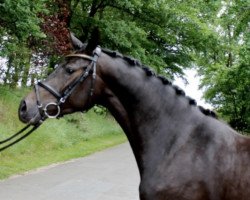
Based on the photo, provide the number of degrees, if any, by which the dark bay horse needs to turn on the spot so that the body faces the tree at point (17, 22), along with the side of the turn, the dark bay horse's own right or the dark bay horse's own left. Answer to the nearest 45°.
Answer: approximately 45° to the dark bay horse's own right

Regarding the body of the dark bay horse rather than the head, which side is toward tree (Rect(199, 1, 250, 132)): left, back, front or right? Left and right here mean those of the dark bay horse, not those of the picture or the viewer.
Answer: right

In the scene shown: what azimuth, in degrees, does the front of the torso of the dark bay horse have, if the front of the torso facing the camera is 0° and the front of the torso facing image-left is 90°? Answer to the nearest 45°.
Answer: approximately 90°
